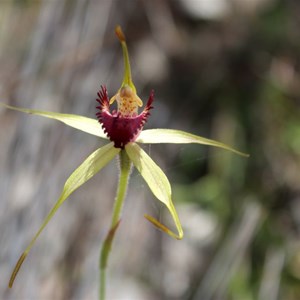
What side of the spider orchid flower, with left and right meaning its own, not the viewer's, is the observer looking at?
front
